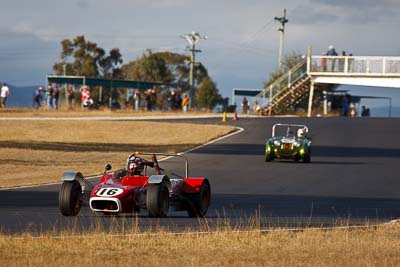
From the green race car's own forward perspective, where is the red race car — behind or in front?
in front

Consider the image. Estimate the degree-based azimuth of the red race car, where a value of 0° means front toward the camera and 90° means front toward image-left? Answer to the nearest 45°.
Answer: approximately 45°

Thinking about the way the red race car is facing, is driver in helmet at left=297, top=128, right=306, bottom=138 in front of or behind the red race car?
behind

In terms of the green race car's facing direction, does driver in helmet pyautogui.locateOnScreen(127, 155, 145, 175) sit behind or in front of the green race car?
in front

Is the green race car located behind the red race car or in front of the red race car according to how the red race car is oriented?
behind

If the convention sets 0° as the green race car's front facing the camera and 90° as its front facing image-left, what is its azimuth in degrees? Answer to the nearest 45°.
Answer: approximately 0°
